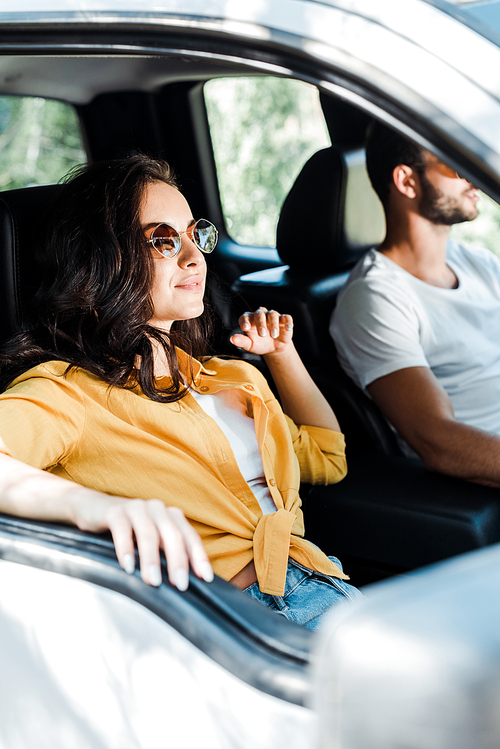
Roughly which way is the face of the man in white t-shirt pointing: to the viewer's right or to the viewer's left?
to the viewer's right

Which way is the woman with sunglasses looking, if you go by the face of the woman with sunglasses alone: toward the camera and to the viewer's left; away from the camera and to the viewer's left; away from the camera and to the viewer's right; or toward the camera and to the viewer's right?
toward the camera and to the viewer's right

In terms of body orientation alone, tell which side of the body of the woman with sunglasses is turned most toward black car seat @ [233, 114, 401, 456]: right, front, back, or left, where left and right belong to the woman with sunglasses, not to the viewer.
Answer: left

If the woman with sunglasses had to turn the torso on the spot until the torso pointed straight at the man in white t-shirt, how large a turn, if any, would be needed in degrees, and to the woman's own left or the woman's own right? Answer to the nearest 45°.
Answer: approximately 90° to the woman's own left

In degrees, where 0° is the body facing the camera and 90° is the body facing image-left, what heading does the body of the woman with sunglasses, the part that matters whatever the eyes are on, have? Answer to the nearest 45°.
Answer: approximately 315°
